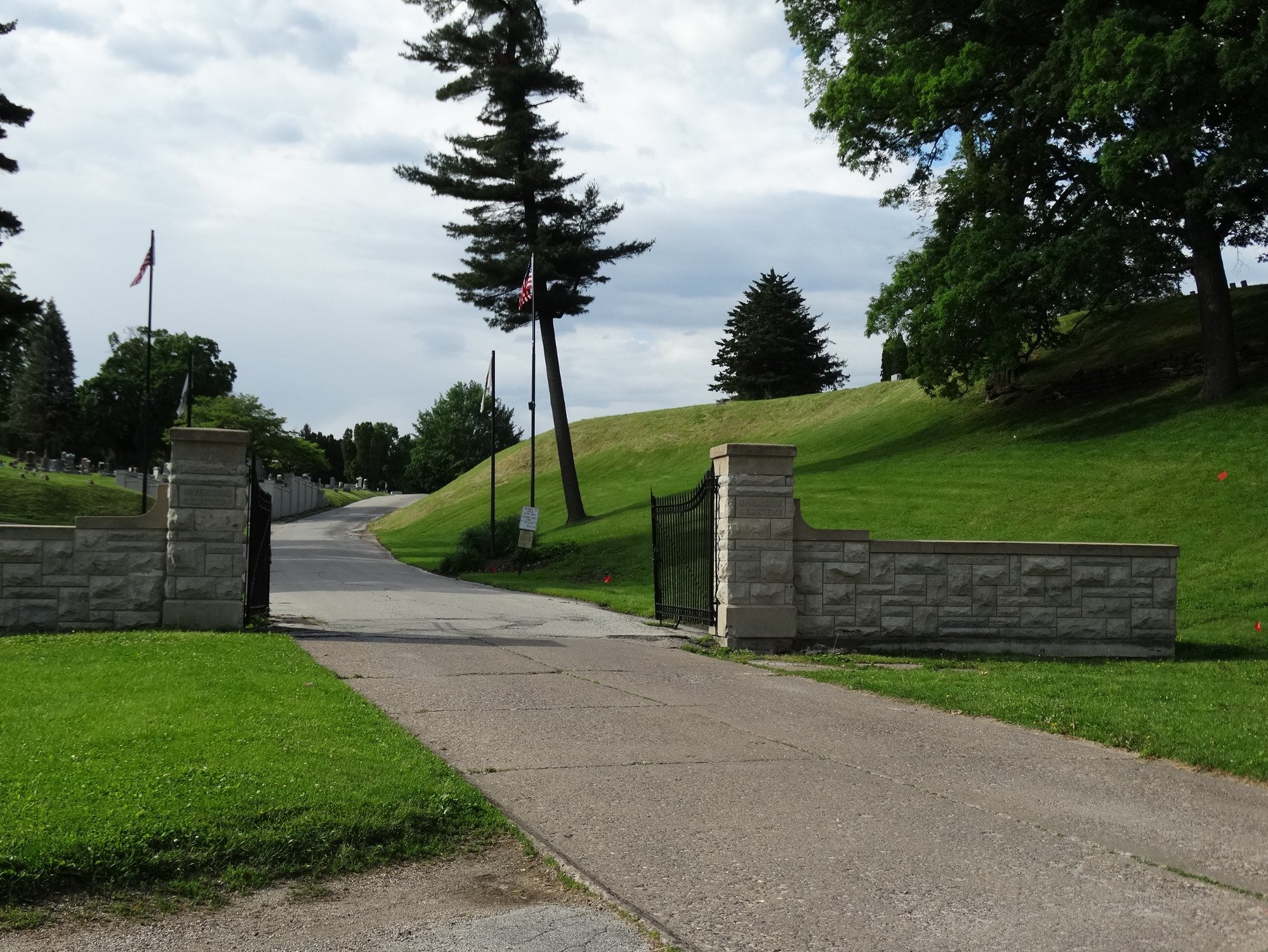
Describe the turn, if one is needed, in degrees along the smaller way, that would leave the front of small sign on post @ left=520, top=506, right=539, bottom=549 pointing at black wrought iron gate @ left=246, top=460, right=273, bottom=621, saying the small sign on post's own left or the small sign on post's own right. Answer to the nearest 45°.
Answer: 0° — it already faces it

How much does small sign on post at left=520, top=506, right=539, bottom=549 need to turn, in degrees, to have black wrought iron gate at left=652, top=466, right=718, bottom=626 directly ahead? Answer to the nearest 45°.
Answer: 0° — it already faces it

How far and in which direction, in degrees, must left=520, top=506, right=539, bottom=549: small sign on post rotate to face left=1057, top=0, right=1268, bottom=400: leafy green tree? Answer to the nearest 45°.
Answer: approximately 90° to its left

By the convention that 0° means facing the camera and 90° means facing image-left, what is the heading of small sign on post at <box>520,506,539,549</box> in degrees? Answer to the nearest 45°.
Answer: approximately 0°

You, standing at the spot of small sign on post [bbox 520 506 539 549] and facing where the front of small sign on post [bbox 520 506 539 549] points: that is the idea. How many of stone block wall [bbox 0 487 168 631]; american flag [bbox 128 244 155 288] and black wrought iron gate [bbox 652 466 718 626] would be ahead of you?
2

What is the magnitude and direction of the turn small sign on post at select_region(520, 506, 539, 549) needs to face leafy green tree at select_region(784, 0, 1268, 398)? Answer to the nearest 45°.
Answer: approximately 90° to its left

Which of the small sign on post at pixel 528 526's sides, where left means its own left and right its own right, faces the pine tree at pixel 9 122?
right

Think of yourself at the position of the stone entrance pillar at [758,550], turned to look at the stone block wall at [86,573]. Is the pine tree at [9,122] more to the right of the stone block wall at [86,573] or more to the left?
right
